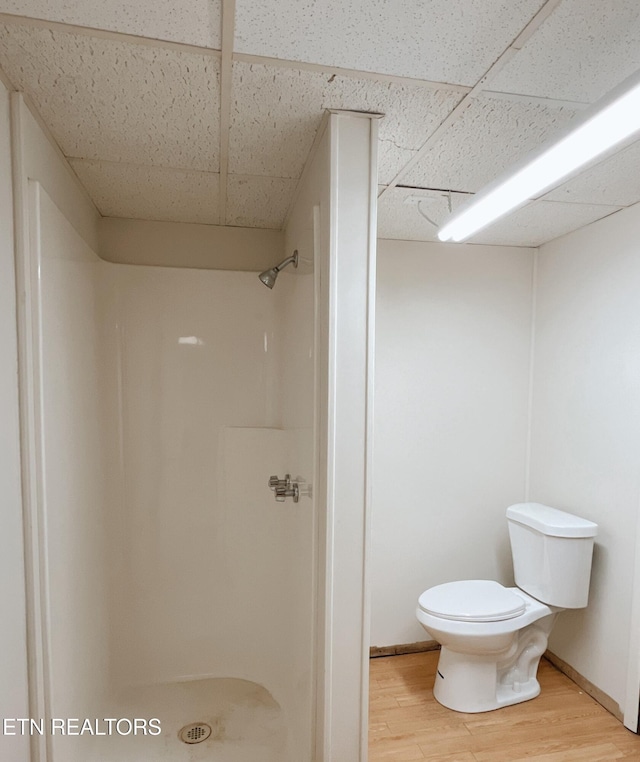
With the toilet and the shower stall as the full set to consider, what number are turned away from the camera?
0

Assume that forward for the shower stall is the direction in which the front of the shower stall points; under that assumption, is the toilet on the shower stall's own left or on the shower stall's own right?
on the shower stall's own left

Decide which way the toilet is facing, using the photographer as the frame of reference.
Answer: facing the viewer and to the left of the viewer

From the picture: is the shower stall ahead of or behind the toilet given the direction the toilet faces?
ahead

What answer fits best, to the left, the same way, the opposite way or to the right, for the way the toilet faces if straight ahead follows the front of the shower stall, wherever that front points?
to the right

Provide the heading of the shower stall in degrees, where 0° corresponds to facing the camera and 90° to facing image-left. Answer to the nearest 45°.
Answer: approximately 0°
